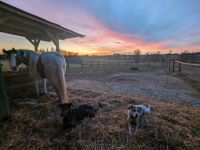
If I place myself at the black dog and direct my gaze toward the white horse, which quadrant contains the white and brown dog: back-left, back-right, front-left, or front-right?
back-right

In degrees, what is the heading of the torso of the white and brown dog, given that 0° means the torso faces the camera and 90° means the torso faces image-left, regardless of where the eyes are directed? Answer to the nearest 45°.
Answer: approximately 45°

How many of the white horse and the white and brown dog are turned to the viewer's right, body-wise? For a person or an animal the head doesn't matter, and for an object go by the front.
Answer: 0

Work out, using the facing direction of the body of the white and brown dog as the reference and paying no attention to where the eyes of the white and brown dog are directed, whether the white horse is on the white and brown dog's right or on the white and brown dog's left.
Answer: on the white and brown dog's right

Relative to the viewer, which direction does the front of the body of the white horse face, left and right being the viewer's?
facing away from the viewer and to the left of the viewer

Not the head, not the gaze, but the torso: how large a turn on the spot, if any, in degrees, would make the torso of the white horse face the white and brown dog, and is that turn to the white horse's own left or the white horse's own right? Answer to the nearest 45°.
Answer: approximately 180°

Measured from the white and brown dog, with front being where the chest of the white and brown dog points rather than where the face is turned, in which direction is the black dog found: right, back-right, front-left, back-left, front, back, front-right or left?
front-right

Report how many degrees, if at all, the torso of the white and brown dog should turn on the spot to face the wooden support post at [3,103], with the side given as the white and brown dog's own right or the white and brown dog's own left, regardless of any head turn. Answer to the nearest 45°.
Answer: approximately 45° to the white and brown dog's own right
